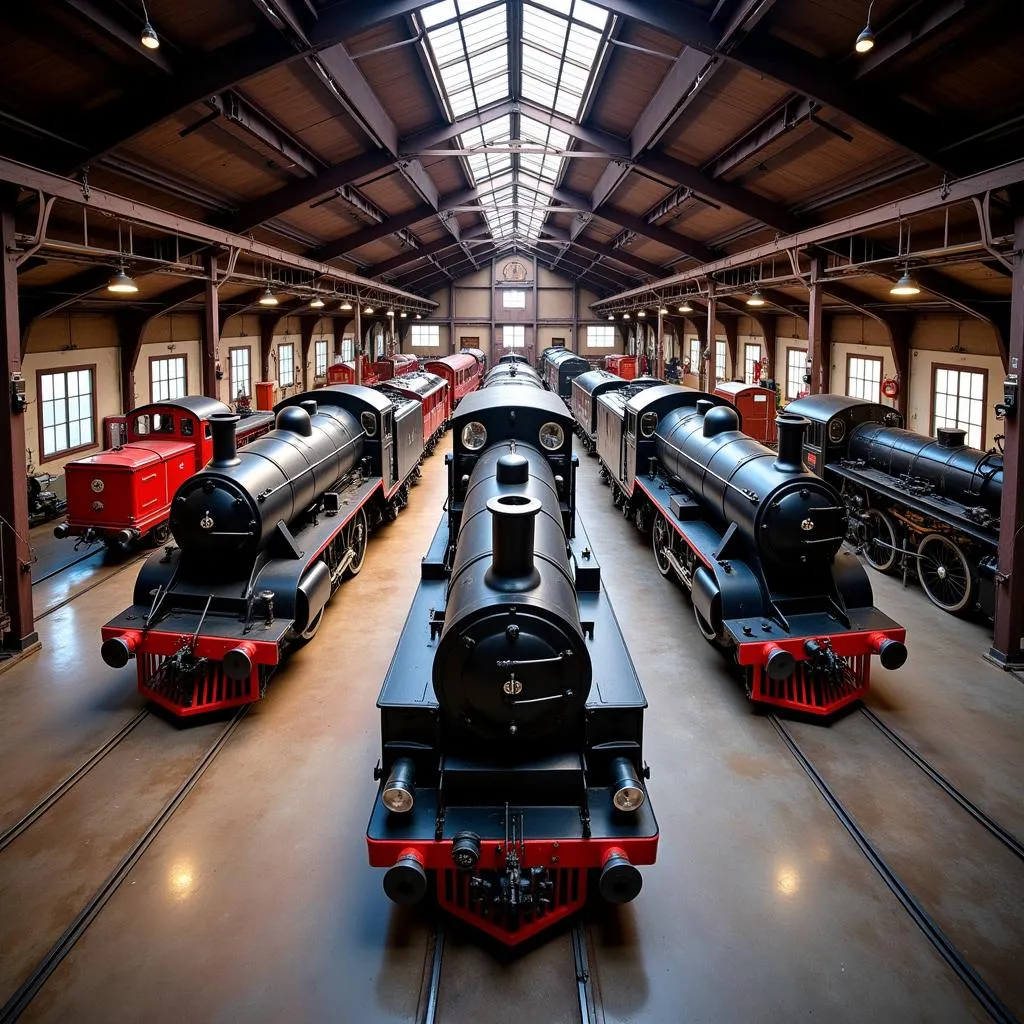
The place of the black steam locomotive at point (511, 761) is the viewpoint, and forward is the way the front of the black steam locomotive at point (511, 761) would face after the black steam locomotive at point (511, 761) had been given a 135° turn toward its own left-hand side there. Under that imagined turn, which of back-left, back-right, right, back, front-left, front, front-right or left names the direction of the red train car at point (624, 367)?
front-left

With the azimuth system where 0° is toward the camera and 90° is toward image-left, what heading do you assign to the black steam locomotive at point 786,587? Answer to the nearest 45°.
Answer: approximately 315°

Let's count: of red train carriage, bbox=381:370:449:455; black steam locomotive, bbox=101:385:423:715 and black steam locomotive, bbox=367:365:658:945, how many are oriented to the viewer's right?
0

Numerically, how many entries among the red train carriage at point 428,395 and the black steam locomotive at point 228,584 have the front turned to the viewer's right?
0

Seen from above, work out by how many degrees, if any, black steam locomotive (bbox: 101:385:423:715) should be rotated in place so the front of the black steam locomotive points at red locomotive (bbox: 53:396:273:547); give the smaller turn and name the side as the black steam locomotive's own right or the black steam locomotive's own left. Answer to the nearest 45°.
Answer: approximately 135° to the black steam locomotive's own right

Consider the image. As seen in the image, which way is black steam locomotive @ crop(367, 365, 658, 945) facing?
toward the camera
